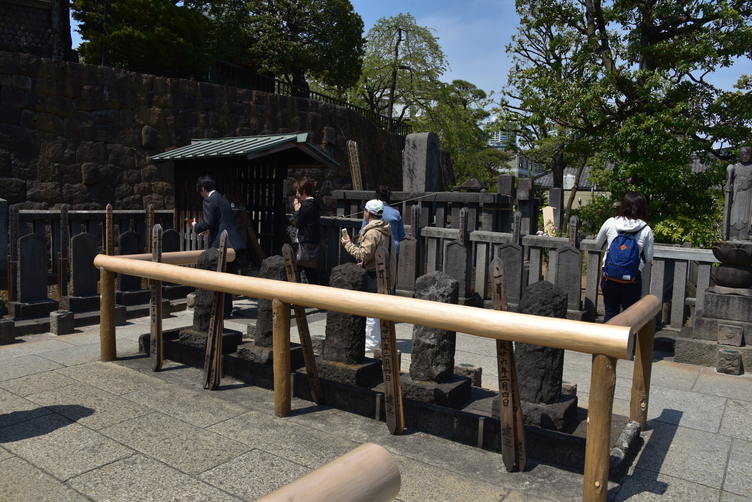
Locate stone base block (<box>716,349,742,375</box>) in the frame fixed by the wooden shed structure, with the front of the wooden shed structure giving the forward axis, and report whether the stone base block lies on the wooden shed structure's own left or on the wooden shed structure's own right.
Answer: on the wooden shed structure's own left

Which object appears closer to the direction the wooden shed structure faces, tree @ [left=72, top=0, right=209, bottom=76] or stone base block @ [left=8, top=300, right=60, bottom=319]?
the stone base block

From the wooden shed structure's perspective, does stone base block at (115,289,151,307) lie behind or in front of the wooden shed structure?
in front

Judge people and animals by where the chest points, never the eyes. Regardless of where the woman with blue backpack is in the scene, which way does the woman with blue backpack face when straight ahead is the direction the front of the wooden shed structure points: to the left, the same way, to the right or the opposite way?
the opposite way

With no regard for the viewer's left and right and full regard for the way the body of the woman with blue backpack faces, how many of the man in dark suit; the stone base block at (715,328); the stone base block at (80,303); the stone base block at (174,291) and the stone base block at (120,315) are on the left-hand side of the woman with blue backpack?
4

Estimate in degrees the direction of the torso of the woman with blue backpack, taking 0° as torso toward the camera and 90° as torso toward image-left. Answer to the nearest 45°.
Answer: approximately 180°

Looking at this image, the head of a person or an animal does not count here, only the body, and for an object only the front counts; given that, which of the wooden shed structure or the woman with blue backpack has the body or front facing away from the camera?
the woman with blue backpack

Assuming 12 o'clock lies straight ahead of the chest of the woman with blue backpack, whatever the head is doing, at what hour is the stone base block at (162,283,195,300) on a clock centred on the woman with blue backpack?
The stone base block is roughly at 9 o'clock from the woman with blue backpack.

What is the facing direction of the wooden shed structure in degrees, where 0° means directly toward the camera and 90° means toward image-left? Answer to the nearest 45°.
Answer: approximately 45°

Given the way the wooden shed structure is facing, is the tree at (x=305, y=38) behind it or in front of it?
behind

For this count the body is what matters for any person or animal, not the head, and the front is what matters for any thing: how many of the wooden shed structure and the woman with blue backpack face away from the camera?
1

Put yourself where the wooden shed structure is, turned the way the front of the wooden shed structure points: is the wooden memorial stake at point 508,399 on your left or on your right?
on your left

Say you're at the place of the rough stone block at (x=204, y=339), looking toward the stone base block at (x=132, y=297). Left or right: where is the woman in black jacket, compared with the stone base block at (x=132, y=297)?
right

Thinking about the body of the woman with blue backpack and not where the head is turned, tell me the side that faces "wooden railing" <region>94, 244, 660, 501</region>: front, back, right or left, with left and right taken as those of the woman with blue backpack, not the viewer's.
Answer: back

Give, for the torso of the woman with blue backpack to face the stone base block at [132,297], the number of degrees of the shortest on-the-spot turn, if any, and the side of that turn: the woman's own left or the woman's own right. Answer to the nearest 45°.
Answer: approximately 90° to the woman's own left

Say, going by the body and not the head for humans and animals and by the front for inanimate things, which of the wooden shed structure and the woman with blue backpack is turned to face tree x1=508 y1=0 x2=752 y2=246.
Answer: the woman with blue backpack

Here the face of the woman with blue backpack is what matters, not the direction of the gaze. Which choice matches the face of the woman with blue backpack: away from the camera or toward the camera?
away from the camera

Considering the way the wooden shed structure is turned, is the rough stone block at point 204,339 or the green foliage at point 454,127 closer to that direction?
the rough stone block
